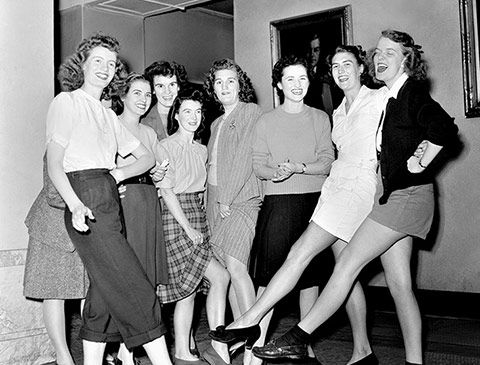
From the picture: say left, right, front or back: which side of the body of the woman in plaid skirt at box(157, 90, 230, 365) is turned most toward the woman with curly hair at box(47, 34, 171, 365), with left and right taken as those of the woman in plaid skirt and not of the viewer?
right

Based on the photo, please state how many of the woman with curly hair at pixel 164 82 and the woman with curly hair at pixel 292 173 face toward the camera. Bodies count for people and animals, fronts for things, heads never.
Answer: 2

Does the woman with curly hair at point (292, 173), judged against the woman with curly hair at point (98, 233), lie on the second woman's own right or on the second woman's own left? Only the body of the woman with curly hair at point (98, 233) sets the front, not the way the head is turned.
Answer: on the second woman's own left

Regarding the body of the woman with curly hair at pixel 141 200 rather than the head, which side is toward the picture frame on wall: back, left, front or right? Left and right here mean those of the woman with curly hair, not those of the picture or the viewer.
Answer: left

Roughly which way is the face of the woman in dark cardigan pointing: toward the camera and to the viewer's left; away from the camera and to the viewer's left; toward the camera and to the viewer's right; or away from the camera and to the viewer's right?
toward the camera and to the viewer's left

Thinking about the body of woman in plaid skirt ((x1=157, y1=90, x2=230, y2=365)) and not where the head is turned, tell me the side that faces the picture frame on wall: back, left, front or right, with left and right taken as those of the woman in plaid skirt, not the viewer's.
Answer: left

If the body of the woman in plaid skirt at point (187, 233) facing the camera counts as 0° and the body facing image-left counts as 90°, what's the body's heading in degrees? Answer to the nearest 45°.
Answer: approximately 315°

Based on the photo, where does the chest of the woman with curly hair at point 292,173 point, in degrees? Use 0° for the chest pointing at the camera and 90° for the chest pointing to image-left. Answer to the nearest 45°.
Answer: approximately 0°
